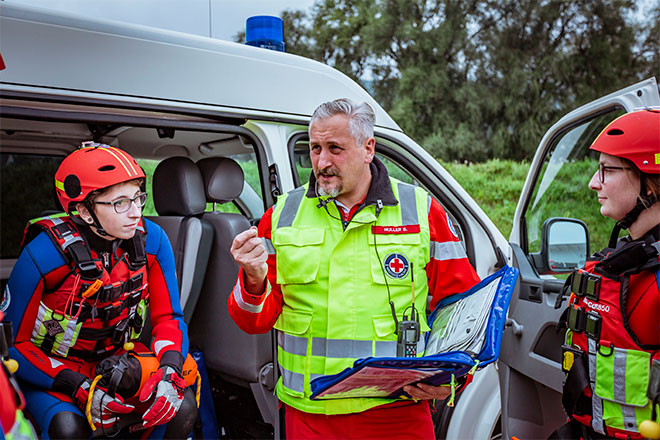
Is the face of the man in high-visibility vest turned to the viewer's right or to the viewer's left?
to the viewer's left

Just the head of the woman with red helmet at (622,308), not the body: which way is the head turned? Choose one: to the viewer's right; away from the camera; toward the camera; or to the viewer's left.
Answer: to the viewer's left

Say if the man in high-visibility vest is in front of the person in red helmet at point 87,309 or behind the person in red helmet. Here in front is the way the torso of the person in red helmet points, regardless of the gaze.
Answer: in front

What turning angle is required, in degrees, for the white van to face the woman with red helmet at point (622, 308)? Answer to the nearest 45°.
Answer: approximately 90° to its right

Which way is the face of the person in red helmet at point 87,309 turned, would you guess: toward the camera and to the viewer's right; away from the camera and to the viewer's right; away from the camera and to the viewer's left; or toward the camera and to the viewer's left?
toward the camera and to the viewer's right

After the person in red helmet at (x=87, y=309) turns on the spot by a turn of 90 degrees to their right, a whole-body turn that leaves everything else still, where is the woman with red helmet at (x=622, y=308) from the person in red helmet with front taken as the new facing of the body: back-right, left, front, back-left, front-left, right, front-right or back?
left

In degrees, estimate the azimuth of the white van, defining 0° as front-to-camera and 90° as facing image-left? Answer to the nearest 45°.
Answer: approximately 225°
